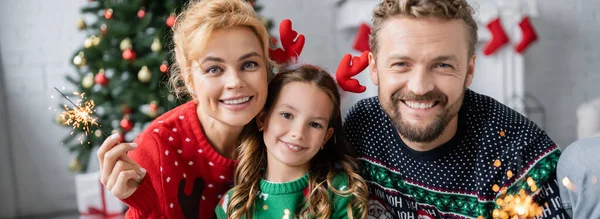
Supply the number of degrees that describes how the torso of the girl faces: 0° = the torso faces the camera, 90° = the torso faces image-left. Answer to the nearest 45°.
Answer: approximately 0°

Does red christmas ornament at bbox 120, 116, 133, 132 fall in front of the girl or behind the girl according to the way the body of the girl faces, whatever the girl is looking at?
behind

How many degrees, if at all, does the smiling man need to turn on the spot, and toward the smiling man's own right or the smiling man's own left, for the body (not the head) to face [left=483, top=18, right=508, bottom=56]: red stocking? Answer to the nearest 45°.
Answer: approximately 180°

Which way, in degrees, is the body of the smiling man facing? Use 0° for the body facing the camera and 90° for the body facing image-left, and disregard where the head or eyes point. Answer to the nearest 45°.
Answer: approximately 0°
